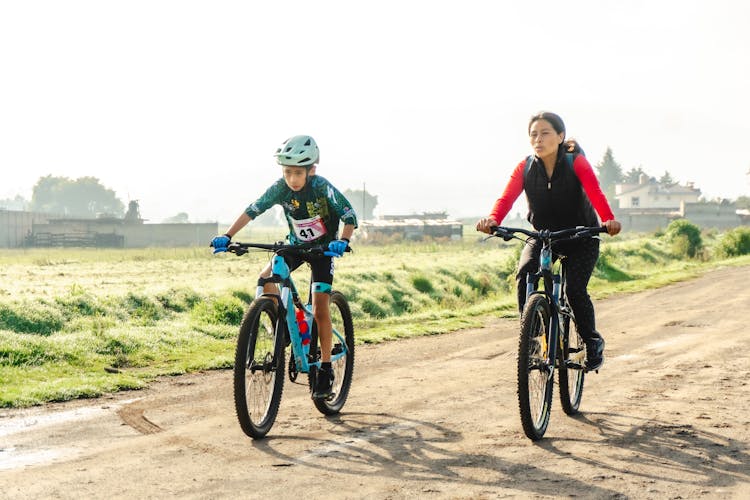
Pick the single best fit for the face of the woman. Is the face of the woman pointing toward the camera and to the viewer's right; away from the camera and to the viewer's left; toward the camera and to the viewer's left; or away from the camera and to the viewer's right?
toward the camera and to the viewer's left

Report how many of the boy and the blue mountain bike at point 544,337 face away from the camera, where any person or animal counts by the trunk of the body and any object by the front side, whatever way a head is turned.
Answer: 0

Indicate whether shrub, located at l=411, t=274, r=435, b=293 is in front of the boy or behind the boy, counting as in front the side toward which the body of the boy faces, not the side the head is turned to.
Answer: behind

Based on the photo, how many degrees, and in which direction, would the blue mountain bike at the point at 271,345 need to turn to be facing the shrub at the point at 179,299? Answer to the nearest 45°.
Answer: approximately 135° to its right

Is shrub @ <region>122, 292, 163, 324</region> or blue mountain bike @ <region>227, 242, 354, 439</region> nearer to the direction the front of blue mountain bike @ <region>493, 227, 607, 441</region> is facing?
the blue mountain bike

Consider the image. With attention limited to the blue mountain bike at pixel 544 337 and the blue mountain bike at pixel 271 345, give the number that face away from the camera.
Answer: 0

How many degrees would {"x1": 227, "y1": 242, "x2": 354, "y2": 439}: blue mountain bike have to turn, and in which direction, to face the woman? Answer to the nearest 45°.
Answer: approximately 135° to its left

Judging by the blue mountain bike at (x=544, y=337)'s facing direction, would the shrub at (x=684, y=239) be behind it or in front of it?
behind

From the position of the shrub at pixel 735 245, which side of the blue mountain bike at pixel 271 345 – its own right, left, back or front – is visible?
back
